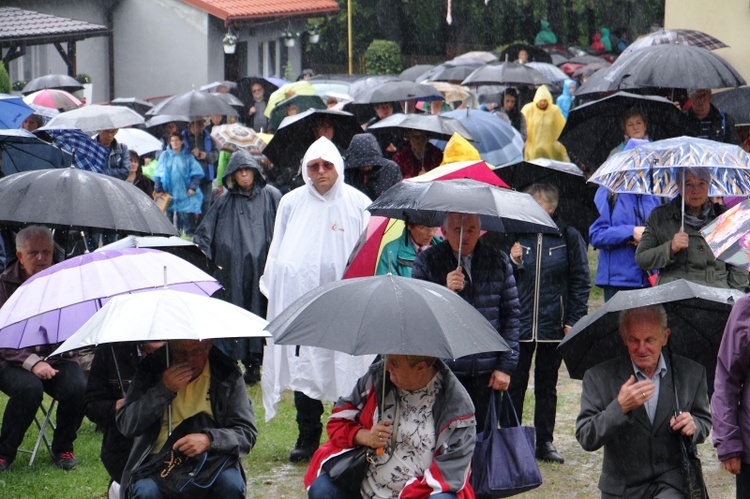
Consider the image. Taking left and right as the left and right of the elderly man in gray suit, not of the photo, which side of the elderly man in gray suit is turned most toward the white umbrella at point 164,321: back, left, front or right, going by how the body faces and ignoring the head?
right

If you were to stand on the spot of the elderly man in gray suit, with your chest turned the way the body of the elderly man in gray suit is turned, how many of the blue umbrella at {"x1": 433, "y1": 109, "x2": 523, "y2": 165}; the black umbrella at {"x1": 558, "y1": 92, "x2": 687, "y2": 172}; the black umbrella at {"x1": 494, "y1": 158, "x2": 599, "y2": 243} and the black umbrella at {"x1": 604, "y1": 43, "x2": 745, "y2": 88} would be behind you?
4

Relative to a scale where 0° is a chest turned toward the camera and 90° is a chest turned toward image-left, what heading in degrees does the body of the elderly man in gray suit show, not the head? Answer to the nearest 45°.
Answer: approximately 0°

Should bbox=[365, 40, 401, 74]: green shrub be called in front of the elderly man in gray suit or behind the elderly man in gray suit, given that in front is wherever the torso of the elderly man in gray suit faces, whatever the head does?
behind

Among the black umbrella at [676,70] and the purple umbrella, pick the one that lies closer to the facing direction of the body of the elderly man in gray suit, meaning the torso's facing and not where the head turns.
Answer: the purple umbrella

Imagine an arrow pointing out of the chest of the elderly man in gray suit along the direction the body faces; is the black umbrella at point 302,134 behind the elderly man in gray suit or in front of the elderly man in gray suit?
behind

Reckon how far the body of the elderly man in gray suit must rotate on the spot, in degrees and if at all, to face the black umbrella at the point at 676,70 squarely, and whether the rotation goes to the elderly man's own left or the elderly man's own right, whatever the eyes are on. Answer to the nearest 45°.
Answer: approximately 180°

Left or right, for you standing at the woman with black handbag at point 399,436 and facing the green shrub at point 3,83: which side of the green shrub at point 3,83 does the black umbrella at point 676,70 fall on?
right

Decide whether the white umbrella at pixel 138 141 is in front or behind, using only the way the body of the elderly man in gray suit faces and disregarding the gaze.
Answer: behind

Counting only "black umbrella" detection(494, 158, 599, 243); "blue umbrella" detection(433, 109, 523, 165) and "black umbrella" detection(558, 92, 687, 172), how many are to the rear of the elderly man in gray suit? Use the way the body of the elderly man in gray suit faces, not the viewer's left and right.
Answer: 3

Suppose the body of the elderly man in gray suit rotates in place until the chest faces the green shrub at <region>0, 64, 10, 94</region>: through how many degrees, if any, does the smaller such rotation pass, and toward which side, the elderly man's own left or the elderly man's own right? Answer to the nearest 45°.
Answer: approximately 135° to the elderly man's own right

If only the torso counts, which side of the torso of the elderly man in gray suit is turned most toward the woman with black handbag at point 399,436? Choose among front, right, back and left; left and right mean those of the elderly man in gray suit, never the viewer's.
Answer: right
